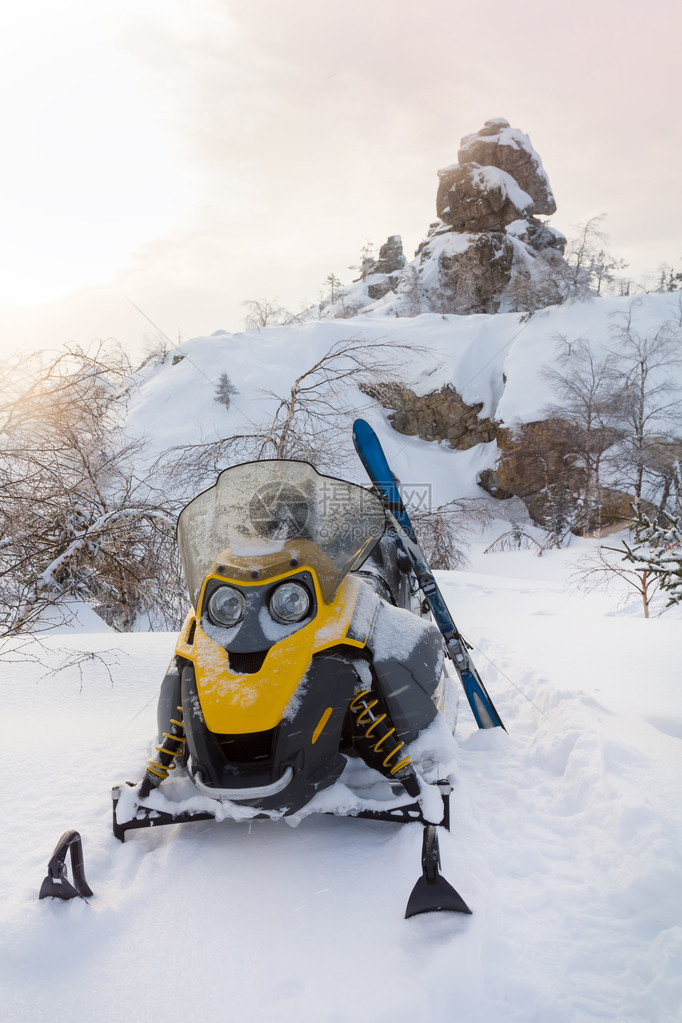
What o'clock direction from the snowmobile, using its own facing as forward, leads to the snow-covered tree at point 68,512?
The snow-covered tree is roughly at 5 o'clock from the snowmobile.

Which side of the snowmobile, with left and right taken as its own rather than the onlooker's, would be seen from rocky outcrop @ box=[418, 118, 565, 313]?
back

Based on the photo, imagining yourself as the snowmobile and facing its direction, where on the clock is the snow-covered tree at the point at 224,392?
The snow-covered tree is roughly at 6 o'clock from the snowmobile.

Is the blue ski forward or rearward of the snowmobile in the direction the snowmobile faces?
rearward

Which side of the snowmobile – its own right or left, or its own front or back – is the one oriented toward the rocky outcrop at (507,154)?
back

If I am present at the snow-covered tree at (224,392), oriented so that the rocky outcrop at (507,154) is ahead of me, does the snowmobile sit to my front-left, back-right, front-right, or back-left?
back-right

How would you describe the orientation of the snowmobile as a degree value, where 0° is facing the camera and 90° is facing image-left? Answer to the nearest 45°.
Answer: approximately 0°

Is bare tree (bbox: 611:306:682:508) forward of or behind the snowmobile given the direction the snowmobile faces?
behind
